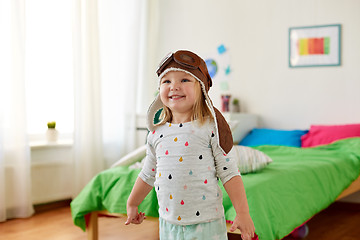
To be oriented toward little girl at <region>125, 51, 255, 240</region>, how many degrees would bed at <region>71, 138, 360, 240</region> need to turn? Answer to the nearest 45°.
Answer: approximately 45° to its left

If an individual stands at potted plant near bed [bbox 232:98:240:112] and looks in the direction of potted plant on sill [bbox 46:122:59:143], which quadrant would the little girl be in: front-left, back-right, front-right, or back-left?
front-left

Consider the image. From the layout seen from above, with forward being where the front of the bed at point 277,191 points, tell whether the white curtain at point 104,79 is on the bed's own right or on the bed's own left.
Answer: on the bed's own right

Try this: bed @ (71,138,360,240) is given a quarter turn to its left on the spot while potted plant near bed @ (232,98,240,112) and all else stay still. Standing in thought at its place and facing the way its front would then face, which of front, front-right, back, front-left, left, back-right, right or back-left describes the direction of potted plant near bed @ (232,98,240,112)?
back-left

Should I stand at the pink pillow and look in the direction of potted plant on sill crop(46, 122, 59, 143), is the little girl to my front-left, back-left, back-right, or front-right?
front-left

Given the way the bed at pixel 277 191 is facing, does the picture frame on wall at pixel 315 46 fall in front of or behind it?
behind

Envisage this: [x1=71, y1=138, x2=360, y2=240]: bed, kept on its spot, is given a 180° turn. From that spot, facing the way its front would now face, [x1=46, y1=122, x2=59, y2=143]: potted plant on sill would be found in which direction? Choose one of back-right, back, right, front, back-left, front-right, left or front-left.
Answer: left

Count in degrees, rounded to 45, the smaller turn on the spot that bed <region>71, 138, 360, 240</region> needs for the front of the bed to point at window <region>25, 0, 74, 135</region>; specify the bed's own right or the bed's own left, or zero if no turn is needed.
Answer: approximately 90° to the bed's own right

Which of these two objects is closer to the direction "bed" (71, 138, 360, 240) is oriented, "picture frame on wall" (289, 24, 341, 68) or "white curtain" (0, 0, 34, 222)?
the white curtain
